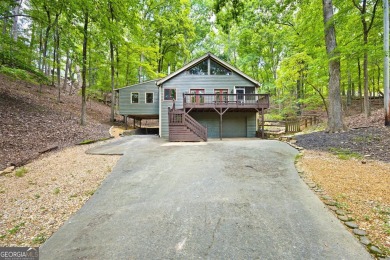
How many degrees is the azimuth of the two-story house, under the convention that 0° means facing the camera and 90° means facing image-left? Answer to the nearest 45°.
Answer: approximately 0°
